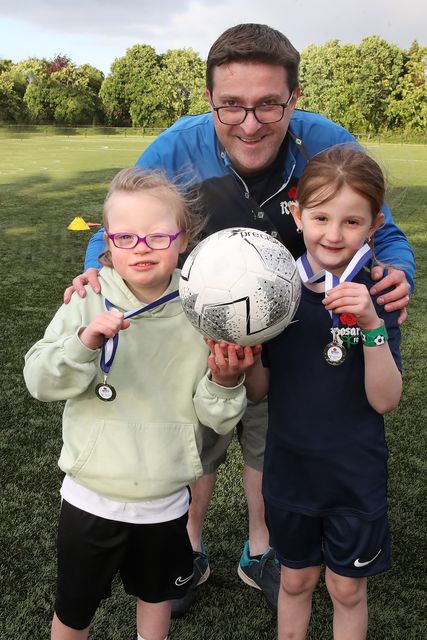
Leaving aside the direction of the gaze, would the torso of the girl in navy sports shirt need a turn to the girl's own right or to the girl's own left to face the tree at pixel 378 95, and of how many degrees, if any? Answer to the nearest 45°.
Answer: approximately 180°

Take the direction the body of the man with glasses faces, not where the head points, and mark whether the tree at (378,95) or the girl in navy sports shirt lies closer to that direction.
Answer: the girl in navy sports shirt

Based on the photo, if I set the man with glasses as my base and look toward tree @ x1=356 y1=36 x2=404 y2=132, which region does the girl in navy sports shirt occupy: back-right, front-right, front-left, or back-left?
back-right

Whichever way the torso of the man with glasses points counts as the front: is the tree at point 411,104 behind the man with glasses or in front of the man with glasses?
behind

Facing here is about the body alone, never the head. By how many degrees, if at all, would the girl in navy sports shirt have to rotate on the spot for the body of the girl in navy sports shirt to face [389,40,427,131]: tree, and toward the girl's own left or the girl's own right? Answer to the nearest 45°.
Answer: approximately 180°

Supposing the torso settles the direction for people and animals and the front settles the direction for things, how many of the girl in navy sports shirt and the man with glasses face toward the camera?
2

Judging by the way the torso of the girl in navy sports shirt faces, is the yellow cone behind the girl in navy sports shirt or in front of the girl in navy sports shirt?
behind

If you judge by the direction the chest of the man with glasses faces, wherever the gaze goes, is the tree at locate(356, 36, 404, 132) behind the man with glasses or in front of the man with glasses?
behind

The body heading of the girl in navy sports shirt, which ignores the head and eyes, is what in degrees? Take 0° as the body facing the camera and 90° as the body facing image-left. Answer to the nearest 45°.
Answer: approximately 0°
